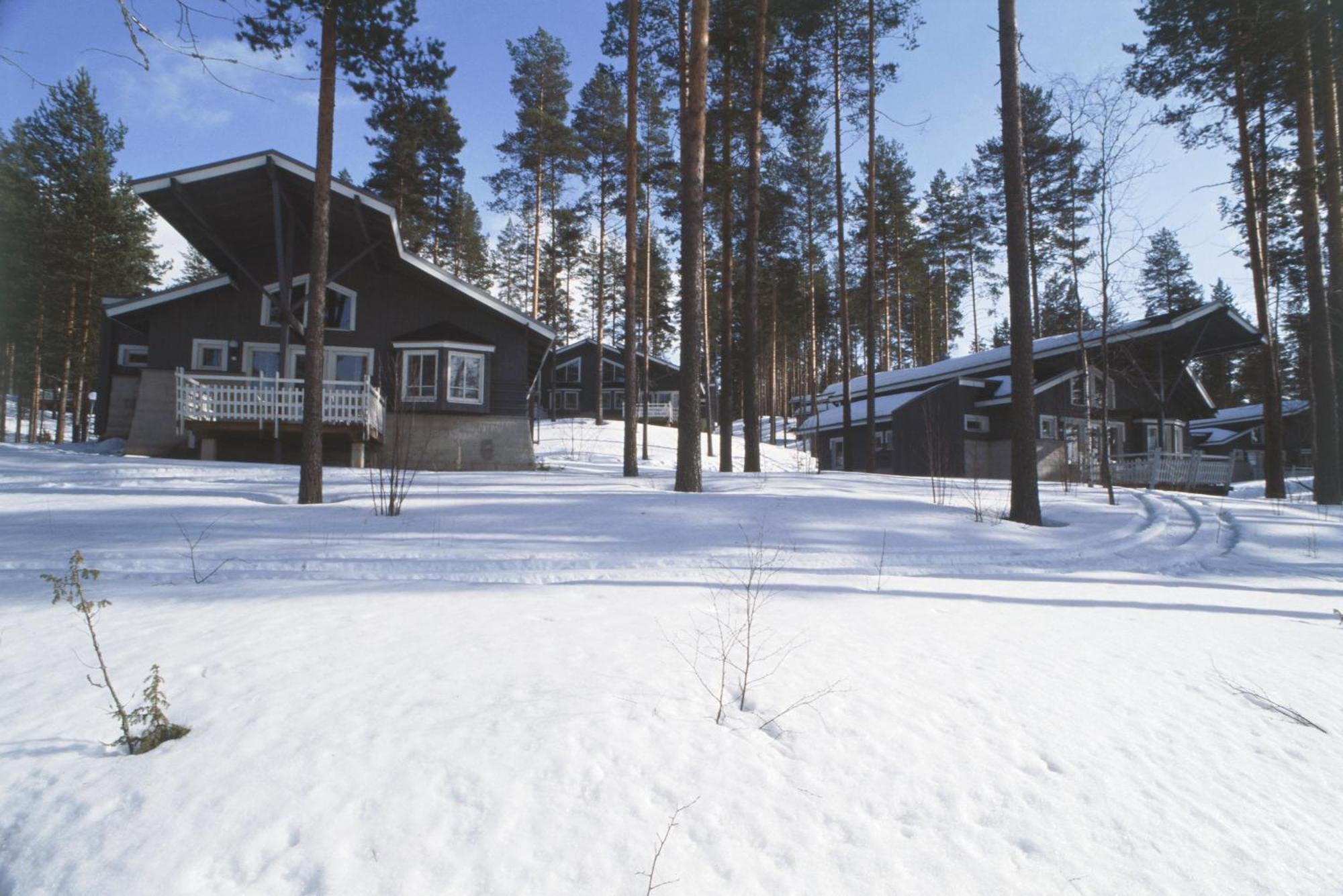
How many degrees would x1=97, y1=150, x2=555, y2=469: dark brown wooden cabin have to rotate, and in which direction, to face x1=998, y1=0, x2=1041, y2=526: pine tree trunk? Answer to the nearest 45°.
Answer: approximately 45° to its left

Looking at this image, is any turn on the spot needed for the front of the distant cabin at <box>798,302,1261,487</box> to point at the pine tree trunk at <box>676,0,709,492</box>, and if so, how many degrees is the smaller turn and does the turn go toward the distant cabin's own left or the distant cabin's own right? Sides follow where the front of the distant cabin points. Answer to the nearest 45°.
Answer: approximately 45° to the distant cabin's own right

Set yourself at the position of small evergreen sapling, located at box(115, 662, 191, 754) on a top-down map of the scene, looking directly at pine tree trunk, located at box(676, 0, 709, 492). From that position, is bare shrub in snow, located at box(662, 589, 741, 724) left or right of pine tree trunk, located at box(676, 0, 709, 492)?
right

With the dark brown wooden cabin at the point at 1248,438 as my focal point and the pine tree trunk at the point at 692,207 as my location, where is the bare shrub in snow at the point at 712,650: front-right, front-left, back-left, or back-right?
back-right

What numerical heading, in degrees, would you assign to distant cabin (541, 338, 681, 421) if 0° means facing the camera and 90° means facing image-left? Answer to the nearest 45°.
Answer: approximately 0°

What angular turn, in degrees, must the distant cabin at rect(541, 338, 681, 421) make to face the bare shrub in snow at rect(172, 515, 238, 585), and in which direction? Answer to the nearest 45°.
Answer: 0° — it already faces it

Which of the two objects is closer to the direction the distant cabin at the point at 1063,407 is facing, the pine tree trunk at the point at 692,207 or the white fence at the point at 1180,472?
the white fence

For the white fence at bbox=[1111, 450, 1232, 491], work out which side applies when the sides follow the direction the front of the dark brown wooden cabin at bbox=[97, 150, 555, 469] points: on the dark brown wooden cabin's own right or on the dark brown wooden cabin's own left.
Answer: on the dark brown wooden cabin's own left

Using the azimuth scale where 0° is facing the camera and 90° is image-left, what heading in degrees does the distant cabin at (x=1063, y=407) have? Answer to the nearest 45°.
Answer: approximately 315°

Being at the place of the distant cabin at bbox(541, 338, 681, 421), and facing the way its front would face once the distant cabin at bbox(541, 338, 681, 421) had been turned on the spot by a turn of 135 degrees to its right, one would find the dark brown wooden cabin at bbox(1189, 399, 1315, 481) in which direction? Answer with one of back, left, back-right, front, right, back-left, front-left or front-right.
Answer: back-right

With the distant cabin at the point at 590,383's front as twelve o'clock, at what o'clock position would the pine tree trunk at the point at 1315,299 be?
The pine tree trunk is roughly at 11 o'clock from the distant cabin.

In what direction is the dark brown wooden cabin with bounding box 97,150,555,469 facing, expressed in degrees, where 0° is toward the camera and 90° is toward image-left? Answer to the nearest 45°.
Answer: approximately 0°
